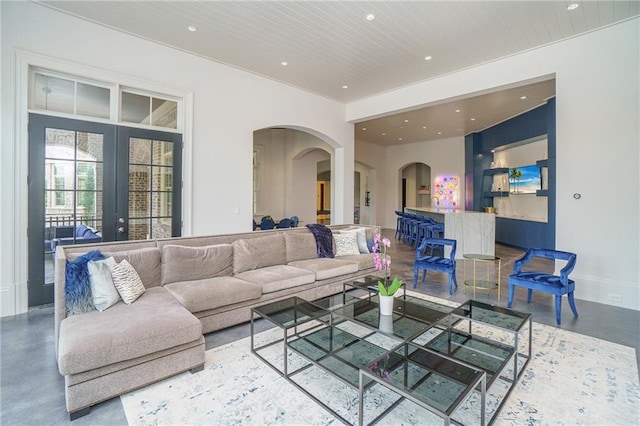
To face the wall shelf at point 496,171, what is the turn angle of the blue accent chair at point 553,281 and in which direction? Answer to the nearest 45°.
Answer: approximately 135° to its right

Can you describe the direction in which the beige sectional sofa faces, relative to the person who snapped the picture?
facing the viewer and to the right of the viewer

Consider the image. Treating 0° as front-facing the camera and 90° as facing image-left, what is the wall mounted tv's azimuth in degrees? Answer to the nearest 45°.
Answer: approximately 45°

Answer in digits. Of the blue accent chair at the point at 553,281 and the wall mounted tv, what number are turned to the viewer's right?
0

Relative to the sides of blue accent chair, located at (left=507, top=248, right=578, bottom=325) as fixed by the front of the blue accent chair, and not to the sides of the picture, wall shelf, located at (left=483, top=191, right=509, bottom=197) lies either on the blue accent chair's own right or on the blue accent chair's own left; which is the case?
on the blue accent chair's own right

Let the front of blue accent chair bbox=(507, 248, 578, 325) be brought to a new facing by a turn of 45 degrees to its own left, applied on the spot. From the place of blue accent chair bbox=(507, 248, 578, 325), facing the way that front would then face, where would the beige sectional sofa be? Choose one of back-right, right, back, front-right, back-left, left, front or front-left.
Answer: front-right

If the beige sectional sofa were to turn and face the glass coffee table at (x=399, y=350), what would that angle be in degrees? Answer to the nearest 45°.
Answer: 0° — it already faces it

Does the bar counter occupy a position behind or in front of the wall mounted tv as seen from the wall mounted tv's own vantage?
in front

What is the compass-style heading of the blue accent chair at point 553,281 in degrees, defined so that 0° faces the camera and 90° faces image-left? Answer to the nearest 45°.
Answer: approximately 45°

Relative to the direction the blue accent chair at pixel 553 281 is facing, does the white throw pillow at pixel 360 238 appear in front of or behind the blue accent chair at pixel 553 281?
in front

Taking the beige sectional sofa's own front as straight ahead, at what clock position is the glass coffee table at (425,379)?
The glass coffee table is roughly at 12 o'clock from the beige sectional sofa.

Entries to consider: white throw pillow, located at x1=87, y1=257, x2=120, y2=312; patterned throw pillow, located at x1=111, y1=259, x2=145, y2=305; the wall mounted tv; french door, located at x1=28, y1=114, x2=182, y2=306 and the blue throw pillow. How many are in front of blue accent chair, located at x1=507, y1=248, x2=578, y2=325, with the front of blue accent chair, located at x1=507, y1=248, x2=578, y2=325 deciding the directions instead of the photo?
4

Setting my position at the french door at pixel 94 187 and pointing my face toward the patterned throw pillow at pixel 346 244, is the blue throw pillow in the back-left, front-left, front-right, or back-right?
front-right

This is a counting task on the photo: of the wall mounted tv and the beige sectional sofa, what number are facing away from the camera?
0

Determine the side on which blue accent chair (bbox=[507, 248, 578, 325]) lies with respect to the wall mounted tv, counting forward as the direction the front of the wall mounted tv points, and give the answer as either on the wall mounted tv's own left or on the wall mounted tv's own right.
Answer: on the wall mounted tv's own left

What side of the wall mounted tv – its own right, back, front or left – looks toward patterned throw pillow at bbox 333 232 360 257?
front
